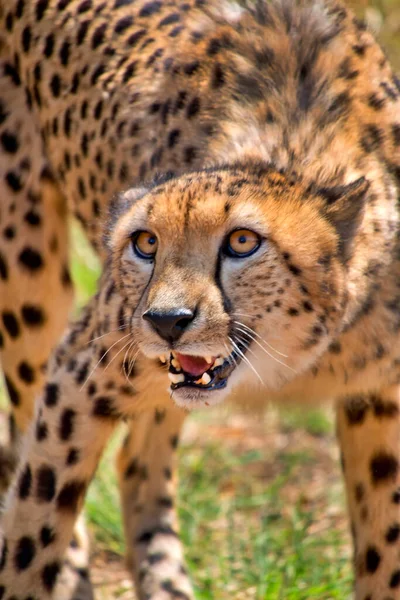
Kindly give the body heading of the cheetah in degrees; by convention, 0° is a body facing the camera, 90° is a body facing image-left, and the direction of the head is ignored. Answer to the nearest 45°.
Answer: approximately 0°
